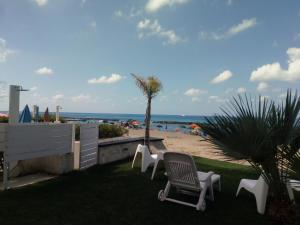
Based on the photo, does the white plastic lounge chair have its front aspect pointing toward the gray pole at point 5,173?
no

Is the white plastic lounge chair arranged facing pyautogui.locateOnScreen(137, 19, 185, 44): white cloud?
no

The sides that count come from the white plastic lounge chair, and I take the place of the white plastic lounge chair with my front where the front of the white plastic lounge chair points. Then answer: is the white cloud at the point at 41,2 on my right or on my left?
on my left

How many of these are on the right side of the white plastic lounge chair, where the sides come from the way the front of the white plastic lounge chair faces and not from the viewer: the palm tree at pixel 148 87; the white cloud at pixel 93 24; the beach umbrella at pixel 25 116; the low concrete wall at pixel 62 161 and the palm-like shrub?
1

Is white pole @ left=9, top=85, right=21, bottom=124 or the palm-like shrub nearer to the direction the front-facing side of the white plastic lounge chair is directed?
the palm-like shrub
